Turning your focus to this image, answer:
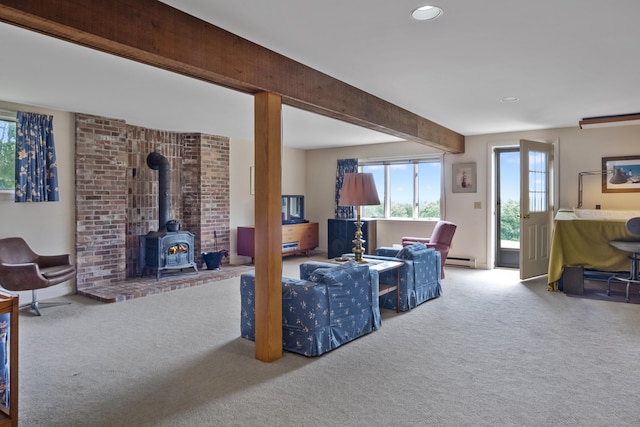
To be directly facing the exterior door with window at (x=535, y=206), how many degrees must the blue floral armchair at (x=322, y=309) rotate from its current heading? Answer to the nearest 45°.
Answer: approximately 90° to its right

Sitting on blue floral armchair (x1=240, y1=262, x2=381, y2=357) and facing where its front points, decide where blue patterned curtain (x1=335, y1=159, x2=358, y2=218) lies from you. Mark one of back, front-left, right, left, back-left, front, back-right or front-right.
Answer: front-right

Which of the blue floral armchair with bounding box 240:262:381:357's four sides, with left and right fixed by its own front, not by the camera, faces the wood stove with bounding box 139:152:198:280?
front

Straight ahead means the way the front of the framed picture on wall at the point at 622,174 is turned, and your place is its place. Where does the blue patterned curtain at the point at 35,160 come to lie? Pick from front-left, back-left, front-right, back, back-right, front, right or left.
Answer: front-right

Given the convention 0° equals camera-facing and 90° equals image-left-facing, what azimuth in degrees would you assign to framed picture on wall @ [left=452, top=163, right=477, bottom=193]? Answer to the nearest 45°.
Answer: approximately 0°

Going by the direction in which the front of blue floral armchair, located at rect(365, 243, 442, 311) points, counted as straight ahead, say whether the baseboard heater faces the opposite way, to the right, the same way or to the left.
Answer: to the left

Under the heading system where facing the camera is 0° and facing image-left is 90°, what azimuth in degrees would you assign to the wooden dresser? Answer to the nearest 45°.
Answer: approximately 315°

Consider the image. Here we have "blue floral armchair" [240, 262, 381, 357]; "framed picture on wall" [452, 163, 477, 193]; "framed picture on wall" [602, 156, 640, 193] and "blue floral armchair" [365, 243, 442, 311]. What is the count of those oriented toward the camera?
2

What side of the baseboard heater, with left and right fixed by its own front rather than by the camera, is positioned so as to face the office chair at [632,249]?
left

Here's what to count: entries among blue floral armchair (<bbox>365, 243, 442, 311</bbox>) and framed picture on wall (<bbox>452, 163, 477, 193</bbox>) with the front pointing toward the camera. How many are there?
1
